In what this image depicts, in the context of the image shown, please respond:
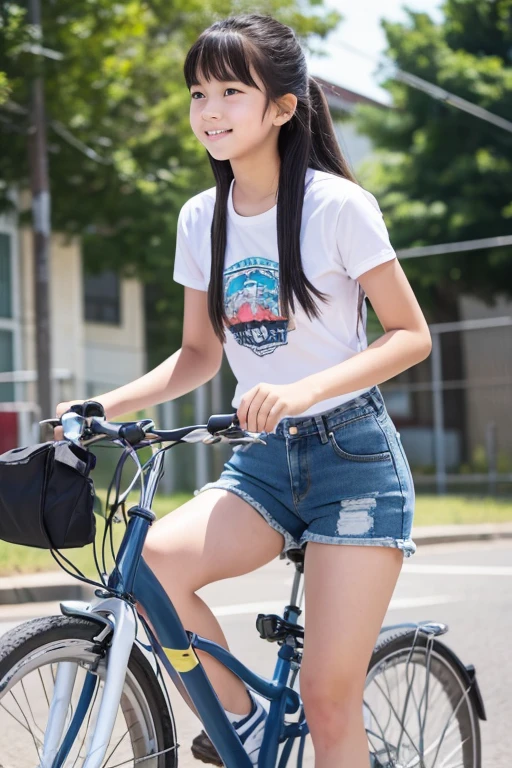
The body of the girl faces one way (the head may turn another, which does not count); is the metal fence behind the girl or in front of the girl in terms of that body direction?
behind

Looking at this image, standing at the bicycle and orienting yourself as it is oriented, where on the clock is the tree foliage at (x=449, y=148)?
The tree foliage is roughly at 5 o'clock from the bicycle.

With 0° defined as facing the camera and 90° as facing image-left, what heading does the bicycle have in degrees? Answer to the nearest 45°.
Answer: approximately 45°

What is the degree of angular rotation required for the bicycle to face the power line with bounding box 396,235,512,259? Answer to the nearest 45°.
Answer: approximately 135° to its right

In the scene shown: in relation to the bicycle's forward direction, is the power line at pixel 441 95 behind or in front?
behind

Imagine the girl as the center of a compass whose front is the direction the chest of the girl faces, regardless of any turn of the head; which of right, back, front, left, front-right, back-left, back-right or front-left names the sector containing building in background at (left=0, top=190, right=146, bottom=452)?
back-right

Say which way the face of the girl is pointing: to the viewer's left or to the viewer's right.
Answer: to the viewer's left

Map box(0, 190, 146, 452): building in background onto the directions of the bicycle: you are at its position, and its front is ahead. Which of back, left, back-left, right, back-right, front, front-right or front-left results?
back-right

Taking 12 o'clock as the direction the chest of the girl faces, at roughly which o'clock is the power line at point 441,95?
The power line is roughly at 5 o'clock from the girl.
